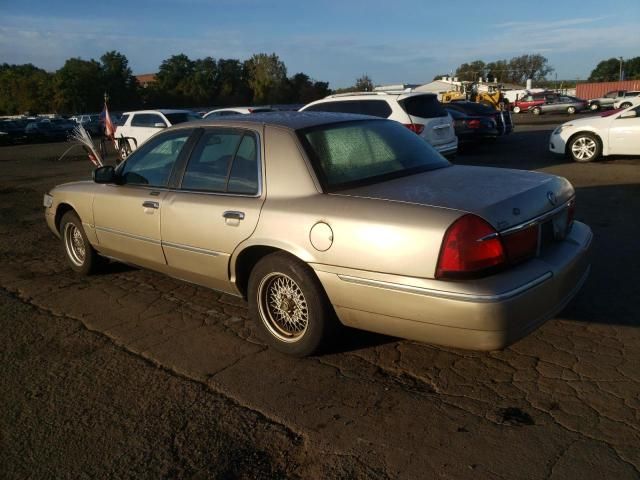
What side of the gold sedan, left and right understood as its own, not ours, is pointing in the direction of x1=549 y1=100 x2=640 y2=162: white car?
right

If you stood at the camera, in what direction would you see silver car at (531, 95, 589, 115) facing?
facing to the left of the viewer

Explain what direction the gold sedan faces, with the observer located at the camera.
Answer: facing away from the viewer and to the left of the viewer

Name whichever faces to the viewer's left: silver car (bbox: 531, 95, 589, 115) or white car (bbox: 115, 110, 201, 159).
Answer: the silver car

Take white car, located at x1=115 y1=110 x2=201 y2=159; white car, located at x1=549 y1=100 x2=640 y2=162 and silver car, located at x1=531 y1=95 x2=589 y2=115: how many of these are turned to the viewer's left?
2

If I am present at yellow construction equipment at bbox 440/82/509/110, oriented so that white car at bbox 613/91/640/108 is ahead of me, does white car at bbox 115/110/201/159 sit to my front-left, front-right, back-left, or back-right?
back-right

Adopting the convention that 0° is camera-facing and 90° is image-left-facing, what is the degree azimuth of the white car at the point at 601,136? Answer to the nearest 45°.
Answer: approximately 90°

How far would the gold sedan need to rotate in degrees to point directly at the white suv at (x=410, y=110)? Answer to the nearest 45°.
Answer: approximately 45° to its right

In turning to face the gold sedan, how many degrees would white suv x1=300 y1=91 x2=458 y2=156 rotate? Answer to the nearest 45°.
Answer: approximately 135° to its left

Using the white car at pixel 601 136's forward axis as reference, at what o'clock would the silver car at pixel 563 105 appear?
The silver car is roughly at 3 o'clock from the white car.
